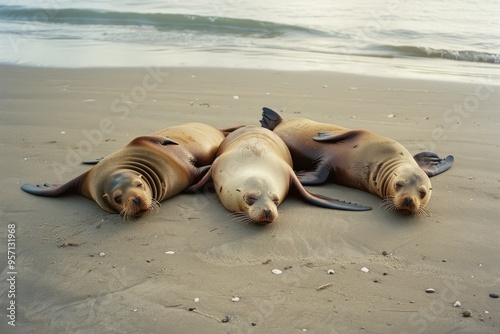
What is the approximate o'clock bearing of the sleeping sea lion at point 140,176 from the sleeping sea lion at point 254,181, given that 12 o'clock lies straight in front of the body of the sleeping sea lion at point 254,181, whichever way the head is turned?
the sleeping sea lion at point 140,176 is roughly at 3 o'clock from the sleeping sea lion at point 254,181.

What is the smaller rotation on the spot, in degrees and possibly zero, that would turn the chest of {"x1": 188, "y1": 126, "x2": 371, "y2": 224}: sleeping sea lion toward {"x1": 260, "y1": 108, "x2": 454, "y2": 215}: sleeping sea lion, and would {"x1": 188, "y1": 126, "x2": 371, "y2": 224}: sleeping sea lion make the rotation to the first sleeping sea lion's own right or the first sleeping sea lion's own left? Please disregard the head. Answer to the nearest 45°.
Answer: approximately 135° to the first sleeping sea lion's own left

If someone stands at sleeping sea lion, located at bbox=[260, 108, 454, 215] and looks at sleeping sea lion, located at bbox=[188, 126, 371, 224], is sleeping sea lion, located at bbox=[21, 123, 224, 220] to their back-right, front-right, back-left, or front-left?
front-right

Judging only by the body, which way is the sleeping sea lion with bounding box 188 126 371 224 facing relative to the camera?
toward the camera
